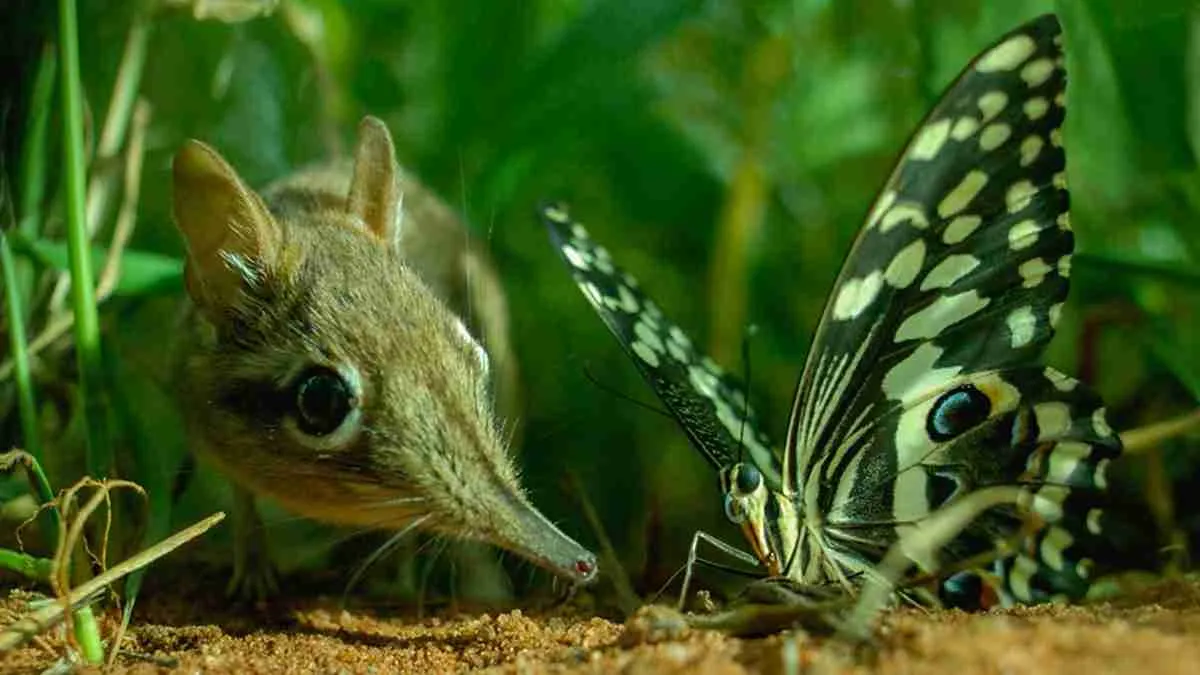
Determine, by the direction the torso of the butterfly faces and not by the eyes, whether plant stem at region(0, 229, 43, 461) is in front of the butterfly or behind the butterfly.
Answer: in front

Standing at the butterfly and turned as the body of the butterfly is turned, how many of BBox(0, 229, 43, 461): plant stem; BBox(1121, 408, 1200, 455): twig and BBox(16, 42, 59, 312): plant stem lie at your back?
1

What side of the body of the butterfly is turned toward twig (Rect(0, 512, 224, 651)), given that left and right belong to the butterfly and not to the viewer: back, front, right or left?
front

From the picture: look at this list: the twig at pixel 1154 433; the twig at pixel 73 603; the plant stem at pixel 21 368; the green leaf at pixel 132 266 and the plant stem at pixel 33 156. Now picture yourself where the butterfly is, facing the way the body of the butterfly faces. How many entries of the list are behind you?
1

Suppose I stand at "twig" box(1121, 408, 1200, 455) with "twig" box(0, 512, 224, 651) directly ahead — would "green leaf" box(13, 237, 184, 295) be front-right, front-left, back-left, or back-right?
front-right

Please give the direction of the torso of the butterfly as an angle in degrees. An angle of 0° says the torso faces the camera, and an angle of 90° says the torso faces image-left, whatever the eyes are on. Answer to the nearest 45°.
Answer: approximately 45°

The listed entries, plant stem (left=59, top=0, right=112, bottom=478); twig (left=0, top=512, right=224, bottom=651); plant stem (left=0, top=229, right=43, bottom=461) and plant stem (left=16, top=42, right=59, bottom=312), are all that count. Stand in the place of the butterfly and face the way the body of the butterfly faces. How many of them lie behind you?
0

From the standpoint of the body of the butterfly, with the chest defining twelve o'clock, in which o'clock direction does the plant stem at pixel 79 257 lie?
The plant stem is roughly at 1 o'clock from the butterfly.

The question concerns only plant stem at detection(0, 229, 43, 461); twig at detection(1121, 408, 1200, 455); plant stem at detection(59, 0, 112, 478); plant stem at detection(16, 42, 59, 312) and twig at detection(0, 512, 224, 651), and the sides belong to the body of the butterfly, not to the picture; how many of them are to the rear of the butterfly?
1

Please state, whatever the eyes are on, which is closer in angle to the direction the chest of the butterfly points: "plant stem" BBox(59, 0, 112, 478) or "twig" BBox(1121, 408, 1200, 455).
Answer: the plant stem

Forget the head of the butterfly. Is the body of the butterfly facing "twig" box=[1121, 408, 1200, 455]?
no

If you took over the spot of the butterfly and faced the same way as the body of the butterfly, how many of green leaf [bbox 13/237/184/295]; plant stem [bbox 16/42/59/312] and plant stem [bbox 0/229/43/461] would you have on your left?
0

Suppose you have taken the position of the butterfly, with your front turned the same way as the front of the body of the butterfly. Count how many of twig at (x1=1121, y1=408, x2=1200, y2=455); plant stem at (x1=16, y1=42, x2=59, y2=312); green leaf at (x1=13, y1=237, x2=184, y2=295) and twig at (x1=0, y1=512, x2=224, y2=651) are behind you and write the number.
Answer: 1

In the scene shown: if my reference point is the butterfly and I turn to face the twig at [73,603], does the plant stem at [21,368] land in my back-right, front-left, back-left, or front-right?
front-right
